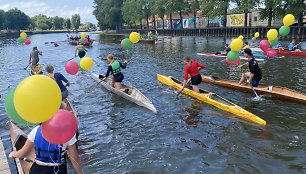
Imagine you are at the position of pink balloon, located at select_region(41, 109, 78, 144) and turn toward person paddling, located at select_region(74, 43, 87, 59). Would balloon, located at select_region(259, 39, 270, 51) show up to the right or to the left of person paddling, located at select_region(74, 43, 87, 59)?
right

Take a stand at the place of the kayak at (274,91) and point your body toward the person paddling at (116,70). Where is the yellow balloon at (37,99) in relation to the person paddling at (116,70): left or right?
left

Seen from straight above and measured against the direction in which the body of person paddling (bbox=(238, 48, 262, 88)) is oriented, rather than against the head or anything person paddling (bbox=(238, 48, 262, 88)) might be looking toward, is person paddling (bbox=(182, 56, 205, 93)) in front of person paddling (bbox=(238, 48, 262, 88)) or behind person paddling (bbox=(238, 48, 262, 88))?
in front

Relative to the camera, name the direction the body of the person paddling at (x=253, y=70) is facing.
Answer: to the viewer's left

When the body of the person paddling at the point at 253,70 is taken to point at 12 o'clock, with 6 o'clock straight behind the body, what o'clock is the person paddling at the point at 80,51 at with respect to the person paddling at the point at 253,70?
the person paddling at the point at 80,51 is roughly at 1 o'clock from the person paddling at the point at 253,70.

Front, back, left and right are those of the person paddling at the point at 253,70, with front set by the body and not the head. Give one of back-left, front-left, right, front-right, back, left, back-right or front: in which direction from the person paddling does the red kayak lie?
right

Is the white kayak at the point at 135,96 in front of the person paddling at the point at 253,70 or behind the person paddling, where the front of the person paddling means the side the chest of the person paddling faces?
in front
